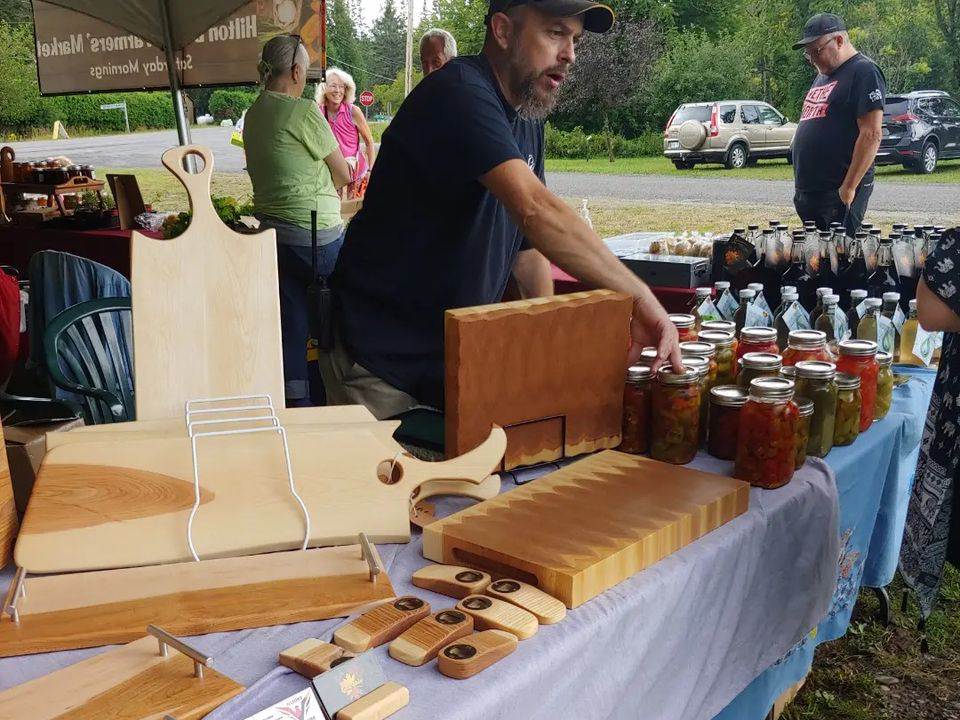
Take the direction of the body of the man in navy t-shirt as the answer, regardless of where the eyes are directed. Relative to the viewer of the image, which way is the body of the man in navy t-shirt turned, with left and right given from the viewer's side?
facing to the right of the viewer

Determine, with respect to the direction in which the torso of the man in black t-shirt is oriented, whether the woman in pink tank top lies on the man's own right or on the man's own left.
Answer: on the man's own right

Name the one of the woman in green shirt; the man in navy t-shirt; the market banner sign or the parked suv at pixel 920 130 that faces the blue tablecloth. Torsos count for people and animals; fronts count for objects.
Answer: the man in navy t-shirt

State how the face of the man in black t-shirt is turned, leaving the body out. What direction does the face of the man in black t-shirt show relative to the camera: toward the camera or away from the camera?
toward the camera

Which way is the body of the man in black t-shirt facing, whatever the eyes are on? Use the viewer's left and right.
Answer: facing the viewer and to the left of the viewer

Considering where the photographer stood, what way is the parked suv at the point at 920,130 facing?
facing away from the viewer and to the right of the viewer

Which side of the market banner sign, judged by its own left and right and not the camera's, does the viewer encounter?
back

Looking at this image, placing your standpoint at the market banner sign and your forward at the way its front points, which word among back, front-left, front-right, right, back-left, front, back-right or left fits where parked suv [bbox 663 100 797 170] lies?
front-right

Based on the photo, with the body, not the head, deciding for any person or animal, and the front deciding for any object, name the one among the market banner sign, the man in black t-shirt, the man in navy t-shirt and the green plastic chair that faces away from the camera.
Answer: the market banner sign

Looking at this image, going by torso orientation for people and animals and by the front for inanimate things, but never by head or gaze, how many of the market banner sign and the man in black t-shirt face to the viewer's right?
0

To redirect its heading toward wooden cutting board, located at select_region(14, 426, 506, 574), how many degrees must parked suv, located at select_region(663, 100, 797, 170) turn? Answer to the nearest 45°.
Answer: approximately 135° to its right

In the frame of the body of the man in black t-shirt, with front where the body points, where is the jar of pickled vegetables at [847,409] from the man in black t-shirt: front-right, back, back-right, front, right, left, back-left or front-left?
front-left

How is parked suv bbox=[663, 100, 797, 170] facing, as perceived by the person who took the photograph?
facing away from the viewer and to the right of the viewer

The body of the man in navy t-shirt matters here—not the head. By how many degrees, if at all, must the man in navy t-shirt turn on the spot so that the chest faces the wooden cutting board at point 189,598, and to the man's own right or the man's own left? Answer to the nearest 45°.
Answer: approximately 90° to the man's own right
